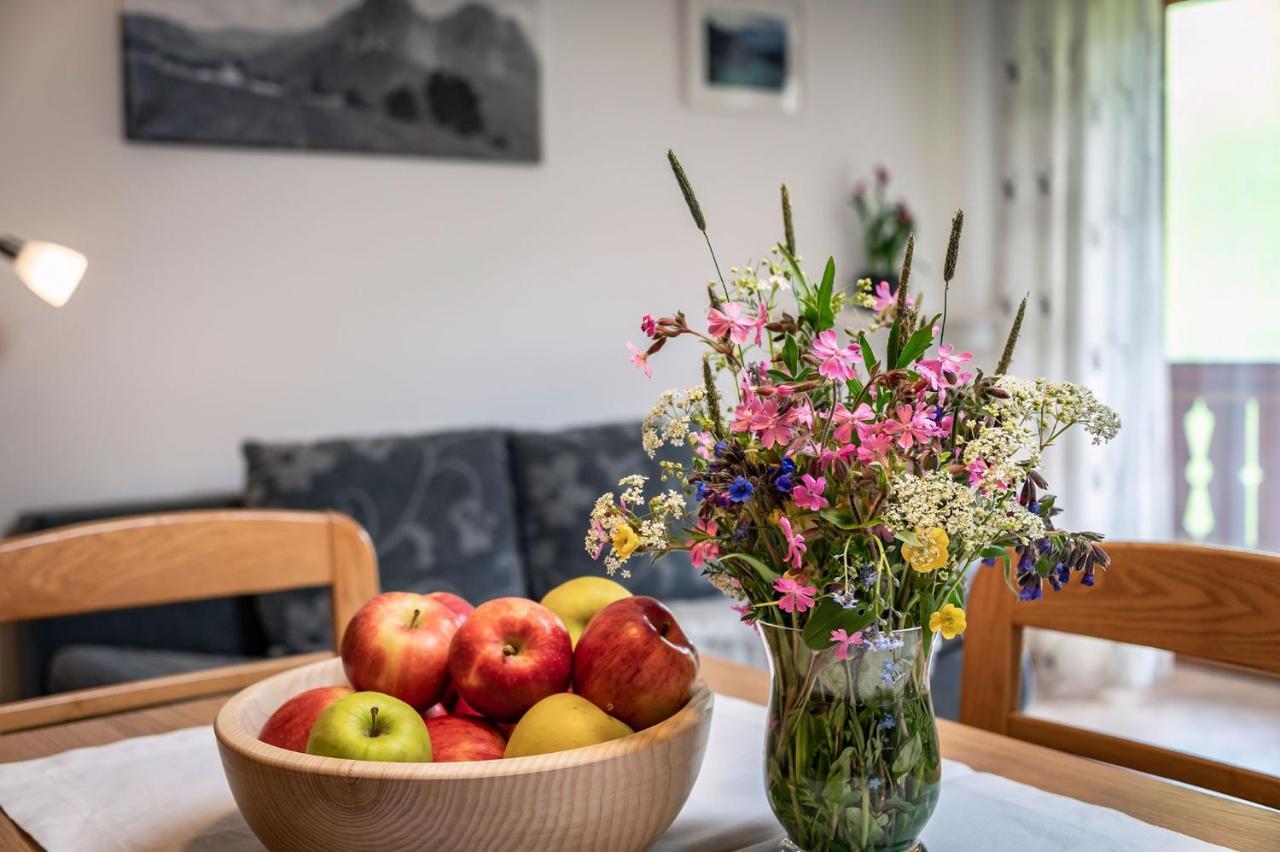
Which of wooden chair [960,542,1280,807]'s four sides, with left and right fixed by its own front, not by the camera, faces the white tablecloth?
front

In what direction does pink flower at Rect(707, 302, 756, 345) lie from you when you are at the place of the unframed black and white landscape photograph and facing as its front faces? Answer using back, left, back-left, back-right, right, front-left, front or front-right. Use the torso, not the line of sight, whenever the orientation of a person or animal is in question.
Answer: front

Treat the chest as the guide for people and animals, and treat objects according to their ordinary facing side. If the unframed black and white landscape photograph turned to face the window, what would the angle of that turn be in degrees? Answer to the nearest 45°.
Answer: approximately 90° to its left

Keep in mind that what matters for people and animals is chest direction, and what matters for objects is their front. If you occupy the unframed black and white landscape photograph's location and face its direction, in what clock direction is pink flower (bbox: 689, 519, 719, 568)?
The pink flower is roughly at 12 o'clock from the unframed black and white landscape photograph.

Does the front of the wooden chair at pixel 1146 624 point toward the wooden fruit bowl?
yes

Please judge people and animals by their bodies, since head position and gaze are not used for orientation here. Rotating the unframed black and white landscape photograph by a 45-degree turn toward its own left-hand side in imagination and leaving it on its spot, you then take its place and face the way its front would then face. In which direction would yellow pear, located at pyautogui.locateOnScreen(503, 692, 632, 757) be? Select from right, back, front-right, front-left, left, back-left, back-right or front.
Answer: front-right

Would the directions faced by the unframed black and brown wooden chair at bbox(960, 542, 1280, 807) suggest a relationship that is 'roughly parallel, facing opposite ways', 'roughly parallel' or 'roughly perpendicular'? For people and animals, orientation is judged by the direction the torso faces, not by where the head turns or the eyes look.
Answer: roughly perpendicular

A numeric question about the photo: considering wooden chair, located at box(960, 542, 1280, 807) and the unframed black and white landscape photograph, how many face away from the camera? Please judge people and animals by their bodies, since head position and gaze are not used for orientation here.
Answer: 0

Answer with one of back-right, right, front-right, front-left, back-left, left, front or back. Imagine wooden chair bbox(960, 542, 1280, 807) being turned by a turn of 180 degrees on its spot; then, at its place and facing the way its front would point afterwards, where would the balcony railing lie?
front-left

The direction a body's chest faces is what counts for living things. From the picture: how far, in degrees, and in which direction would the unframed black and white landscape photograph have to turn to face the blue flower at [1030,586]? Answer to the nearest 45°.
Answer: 0° — it already faces it

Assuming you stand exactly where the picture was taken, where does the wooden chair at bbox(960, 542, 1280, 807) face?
facing the viewer and to the left of the viewer

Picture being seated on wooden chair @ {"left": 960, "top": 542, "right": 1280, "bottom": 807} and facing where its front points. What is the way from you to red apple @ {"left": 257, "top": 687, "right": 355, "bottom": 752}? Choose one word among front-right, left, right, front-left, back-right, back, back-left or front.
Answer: front

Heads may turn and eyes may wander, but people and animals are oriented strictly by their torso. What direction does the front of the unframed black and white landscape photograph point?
toward the camera

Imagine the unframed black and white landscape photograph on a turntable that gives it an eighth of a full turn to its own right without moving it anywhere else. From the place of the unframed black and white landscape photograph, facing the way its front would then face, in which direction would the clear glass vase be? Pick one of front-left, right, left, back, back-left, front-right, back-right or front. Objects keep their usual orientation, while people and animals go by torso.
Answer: front-left

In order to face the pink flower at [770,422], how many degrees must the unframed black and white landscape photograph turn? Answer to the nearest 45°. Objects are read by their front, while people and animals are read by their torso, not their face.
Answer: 0° — it already faces it
